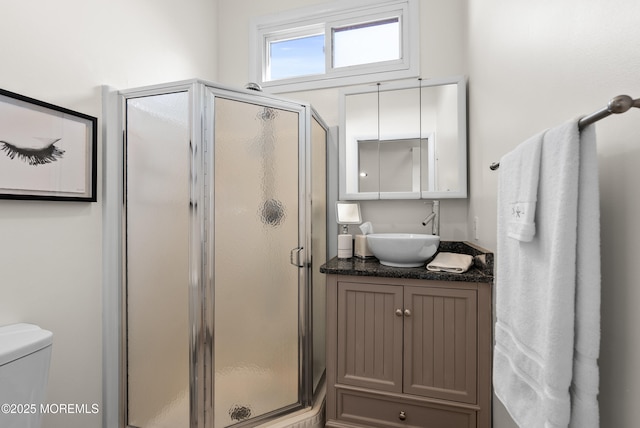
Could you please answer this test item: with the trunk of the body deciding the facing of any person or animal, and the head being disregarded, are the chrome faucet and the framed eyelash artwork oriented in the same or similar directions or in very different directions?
very different directions

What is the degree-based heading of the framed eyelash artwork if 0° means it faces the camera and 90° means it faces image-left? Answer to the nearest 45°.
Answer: approximately 315°

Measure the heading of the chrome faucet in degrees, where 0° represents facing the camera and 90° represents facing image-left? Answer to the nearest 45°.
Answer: approximately 45°

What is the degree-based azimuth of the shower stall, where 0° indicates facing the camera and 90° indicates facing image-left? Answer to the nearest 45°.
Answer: approximately 315°

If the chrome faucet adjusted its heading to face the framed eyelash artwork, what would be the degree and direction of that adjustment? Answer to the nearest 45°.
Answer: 0° — it already faces it
